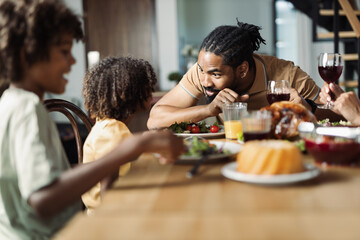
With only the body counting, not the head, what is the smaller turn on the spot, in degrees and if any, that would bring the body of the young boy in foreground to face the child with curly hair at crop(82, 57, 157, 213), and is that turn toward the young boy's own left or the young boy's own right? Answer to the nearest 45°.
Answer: approximately 90° to the young boy's own left

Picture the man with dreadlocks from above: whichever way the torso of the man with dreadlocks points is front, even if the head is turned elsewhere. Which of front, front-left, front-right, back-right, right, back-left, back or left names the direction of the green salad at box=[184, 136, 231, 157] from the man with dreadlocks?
front-left

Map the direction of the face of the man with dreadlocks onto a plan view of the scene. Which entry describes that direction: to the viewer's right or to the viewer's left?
to the viewer's left

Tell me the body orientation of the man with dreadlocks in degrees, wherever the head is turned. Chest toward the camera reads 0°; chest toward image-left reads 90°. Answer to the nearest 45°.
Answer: approximately 45°

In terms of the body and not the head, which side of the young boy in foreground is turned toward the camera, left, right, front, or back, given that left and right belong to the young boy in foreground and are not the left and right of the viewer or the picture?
right

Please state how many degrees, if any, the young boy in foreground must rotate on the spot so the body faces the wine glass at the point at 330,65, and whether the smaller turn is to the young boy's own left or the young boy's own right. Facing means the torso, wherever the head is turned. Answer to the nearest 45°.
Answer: approximately 45° to the young boy's own left

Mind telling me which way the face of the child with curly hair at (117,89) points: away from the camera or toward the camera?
away from the camera

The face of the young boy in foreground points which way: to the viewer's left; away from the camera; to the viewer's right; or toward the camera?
to the viewer's right

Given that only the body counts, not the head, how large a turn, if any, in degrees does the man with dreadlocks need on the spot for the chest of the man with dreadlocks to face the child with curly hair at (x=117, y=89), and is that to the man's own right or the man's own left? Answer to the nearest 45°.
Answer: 0° — they already face them

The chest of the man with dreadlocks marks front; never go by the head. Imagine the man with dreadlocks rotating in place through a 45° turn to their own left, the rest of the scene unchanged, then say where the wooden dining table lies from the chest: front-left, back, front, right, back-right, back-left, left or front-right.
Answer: front
